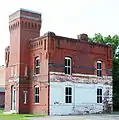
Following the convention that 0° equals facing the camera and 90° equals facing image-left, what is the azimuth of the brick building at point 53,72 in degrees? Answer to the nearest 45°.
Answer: approximately 45°
